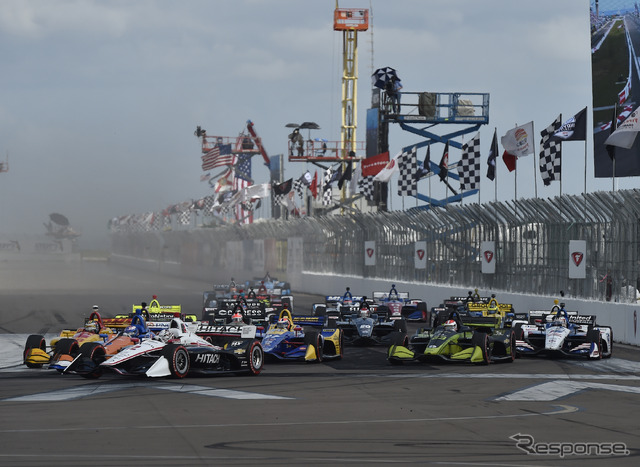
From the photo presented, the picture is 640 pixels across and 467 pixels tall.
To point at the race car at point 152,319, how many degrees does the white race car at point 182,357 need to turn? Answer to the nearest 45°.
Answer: approximately 135° to its right

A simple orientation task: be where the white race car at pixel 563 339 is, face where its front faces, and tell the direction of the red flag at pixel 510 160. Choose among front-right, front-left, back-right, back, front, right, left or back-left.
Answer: back

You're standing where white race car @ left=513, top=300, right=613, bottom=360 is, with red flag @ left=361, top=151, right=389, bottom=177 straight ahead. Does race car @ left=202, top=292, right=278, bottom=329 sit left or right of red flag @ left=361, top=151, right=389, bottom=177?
left

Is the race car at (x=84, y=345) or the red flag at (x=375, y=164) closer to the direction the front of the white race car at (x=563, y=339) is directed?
the race car

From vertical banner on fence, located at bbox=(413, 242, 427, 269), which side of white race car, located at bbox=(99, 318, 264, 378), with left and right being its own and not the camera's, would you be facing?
back

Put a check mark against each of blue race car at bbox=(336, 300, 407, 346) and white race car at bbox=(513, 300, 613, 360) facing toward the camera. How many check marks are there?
2

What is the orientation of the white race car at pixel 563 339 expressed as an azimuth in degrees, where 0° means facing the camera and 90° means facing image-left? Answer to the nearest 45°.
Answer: approximately 0°

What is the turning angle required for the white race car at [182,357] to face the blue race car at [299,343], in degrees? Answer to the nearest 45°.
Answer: approximately 180°
